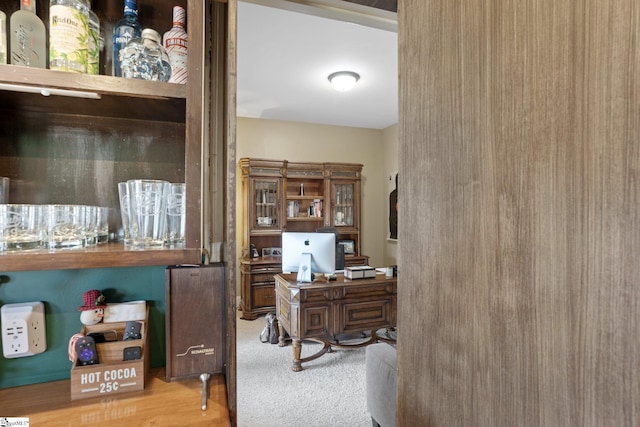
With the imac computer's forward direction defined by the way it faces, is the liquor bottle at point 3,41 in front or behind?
behind

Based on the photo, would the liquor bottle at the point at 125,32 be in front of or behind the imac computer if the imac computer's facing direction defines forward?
behind

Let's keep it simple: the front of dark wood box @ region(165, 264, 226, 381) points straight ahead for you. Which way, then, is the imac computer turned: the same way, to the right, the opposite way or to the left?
the opposite way

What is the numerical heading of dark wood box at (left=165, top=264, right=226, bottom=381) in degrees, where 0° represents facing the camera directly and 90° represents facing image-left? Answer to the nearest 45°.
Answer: approximately 0°

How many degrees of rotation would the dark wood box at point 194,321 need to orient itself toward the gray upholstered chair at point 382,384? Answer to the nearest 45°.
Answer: approximately 135° to its left

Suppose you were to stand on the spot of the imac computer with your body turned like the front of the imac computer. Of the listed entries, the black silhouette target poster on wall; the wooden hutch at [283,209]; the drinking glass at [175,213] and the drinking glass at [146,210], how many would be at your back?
2

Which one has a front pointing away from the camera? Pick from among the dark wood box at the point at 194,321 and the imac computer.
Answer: the imac computer

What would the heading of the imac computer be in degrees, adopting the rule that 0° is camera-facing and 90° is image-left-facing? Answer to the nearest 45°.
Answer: approximately 180°

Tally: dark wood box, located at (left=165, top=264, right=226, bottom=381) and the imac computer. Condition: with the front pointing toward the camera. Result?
1

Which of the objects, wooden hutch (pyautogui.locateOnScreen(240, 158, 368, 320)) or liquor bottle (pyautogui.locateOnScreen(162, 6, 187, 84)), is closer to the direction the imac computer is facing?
the wooden hutch
